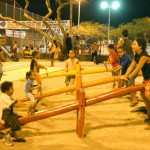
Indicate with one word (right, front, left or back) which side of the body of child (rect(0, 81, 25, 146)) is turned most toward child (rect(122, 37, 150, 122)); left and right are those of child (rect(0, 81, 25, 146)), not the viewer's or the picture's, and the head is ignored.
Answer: front

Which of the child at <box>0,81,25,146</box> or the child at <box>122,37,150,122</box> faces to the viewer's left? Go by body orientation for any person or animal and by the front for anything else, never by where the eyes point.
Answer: the child at <box>122,37,150,122</box>

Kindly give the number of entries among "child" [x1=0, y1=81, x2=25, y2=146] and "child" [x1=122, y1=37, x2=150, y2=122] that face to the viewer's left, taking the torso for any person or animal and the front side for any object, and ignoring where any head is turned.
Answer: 1

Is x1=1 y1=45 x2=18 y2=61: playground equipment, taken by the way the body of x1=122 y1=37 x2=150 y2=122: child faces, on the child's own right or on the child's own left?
on the child's own right

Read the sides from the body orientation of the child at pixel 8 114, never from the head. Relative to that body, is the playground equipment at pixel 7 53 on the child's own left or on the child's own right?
on the child's own left

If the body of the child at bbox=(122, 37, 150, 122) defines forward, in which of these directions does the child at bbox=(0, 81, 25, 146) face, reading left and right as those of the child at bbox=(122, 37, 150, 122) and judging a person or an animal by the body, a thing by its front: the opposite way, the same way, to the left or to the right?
the opposite way

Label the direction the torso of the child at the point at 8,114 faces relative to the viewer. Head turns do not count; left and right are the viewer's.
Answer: facing to the right of the viewer

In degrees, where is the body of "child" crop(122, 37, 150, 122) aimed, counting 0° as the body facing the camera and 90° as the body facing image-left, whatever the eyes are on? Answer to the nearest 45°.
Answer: approximately 90°
